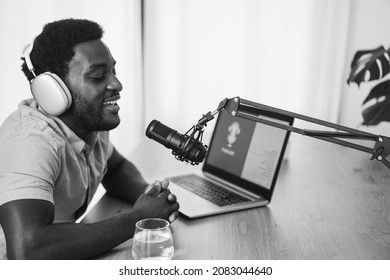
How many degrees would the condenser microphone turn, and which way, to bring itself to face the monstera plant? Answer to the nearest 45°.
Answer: approximately 135° to its right

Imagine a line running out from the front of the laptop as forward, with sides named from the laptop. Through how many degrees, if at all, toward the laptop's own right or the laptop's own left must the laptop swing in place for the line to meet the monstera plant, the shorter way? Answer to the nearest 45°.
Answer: approximately 180°

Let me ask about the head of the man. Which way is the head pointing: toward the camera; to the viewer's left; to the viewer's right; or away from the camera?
to the viewer's right

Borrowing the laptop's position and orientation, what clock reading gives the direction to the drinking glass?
The drinking glass is roughly at 11 o'clock from the laptop.

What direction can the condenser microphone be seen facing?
to the viewer's left

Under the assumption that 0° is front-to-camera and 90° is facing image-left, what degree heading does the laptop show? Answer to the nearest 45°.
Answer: approximately 45°

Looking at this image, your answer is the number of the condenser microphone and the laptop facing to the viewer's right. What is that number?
0
